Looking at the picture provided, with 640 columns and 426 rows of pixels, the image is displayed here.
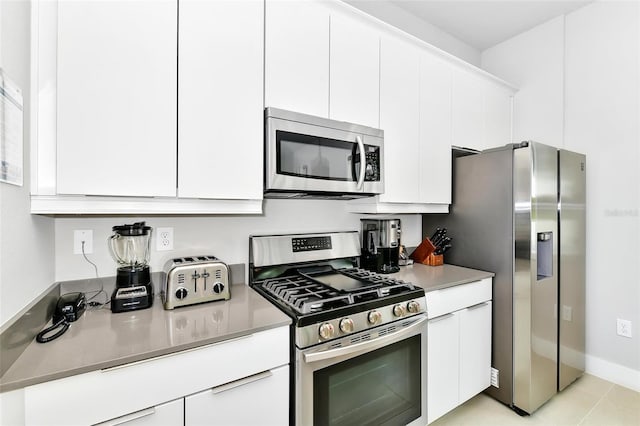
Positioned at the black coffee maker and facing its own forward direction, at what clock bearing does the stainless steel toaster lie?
The stainless steel toaster is roughly at 3 o'clock from the black coffee maker.

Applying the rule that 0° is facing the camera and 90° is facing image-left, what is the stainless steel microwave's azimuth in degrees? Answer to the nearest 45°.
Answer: approximately 315°

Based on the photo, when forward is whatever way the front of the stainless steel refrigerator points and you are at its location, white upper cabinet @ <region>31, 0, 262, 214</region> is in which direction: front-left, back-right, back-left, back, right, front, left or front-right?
right

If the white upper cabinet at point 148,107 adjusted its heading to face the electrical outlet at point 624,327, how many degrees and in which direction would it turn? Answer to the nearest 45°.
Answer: approximately 90° to its left

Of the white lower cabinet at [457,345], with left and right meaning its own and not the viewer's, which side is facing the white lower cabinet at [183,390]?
right

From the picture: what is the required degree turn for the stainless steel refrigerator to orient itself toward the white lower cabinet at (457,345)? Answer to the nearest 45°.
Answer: approximately 90° to its right

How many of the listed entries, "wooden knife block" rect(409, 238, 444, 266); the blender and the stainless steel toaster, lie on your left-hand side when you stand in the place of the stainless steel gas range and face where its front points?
1

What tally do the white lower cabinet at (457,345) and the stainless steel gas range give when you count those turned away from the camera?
0
